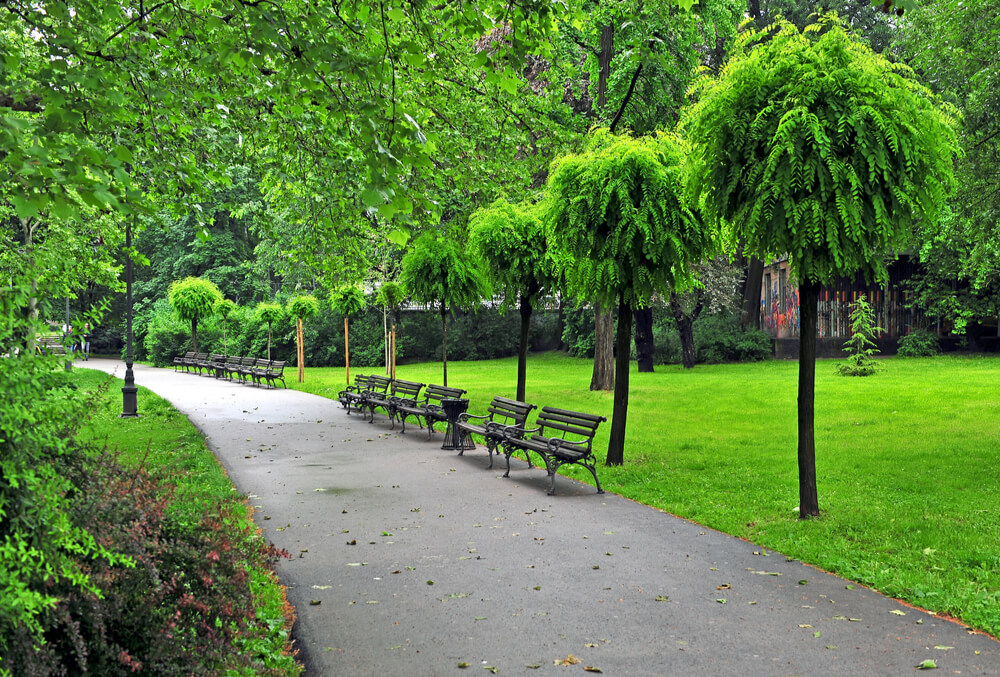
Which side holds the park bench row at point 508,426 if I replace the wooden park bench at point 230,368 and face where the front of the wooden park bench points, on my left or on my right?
on my left

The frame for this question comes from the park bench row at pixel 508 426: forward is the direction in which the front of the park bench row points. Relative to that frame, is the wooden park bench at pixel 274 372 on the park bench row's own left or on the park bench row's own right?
on the park bench row's own right

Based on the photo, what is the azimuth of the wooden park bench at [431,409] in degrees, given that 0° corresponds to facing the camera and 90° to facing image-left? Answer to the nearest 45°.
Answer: approximately 45°

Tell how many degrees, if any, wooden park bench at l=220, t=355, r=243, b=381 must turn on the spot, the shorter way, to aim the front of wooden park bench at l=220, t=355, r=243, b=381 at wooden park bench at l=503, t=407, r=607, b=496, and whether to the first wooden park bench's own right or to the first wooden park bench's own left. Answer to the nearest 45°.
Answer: approximately 45° to the first wooden park bench's own left

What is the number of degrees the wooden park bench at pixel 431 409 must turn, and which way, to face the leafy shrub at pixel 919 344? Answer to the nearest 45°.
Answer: approximately 180°

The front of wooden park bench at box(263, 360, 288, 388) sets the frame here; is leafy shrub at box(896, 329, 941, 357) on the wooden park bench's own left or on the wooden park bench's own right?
on the wooden park bench's own left

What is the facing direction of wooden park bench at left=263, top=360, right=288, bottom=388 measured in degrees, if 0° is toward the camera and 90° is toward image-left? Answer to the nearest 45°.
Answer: approximately 45°

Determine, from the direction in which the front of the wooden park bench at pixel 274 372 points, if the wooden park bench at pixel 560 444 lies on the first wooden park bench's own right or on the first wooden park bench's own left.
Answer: on the first wooden park bench's own left

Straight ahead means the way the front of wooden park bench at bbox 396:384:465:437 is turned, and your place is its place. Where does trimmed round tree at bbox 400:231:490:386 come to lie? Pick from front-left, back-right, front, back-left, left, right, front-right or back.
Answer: back-right
